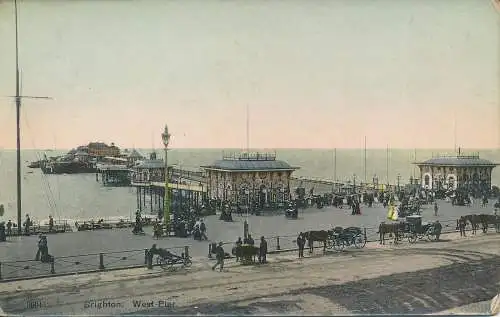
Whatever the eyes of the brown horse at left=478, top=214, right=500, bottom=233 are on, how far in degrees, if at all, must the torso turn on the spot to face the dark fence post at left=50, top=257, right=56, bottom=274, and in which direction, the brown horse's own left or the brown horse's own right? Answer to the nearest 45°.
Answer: approximately 45° to the brown horse's own left

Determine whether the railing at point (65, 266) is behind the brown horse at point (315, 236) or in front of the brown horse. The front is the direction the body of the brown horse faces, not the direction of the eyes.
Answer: in front

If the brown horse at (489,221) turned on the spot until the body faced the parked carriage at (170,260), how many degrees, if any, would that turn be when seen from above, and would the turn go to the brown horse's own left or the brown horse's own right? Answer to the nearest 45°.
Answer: approximately 45° to the brown horse's own left

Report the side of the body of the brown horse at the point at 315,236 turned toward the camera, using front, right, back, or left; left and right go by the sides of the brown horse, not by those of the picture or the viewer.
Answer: left

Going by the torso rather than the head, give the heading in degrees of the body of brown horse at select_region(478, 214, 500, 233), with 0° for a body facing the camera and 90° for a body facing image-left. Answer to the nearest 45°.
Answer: approximately 90°
